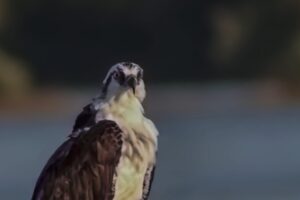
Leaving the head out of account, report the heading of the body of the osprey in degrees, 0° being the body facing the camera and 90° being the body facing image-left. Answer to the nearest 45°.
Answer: approximately 315°
